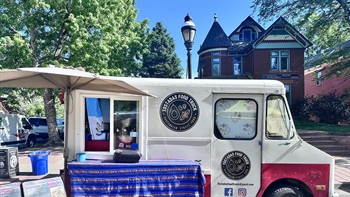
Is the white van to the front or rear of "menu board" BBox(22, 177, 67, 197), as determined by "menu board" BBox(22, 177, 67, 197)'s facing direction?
to the rear

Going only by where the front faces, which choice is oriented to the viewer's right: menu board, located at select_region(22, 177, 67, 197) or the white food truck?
the white food truck

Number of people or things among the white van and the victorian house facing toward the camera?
1

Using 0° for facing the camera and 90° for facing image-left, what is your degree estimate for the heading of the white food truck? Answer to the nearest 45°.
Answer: approximately 270°

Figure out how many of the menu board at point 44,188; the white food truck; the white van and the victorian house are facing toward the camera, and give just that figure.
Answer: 2

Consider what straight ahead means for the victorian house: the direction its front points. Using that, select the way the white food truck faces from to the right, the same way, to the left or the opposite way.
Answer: to the left

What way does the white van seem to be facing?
to the viewer's right

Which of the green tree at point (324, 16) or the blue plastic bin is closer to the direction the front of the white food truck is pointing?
the green tree

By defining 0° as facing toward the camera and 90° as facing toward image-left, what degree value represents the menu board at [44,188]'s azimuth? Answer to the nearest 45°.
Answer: approximately 0°

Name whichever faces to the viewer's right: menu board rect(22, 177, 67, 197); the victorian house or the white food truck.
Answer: the white food truck
